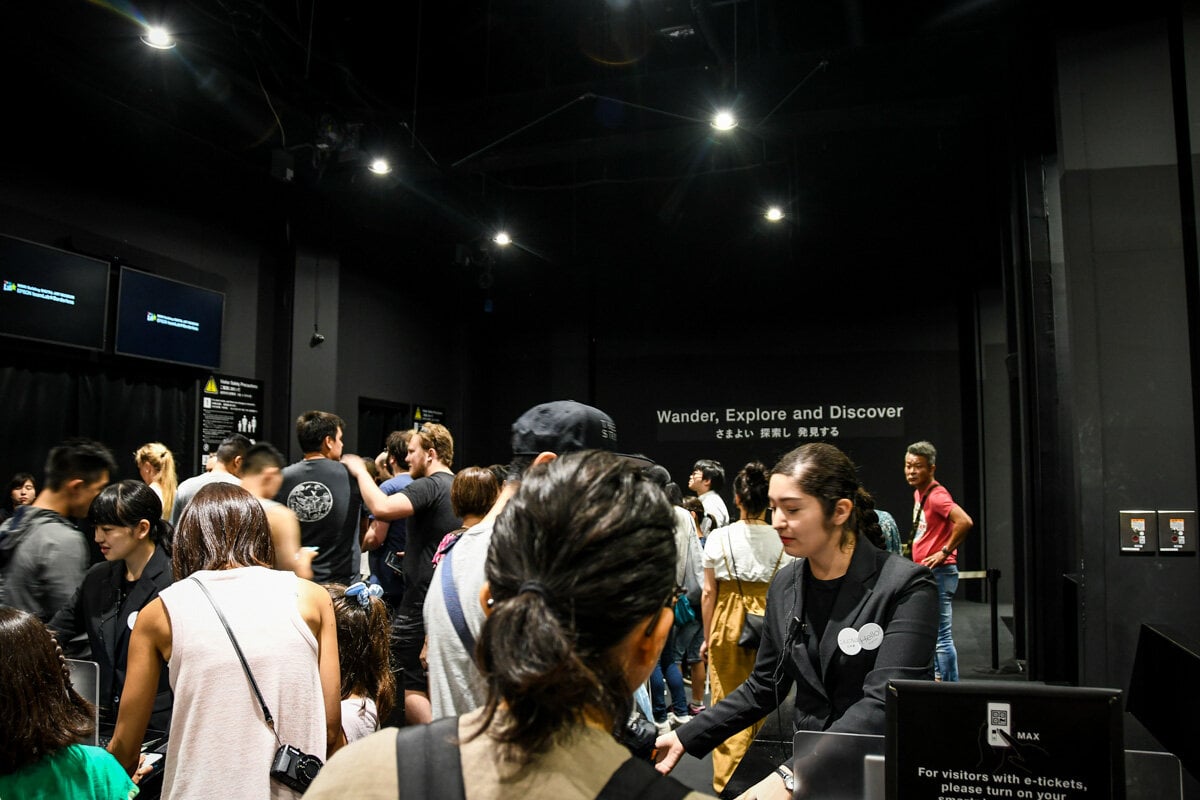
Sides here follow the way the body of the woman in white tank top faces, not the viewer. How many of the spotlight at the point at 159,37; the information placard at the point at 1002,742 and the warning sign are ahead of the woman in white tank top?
2

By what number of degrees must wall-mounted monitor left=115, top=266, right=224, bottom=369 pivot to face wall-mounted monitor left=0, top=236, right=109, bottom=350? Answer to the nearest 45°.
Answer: approximately 90° to its right

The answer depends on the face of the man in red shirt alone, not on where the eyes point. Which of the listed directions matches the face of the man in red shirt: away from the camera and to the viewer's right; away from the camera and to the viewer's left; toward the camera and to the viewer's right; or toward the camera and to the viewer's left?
toward the camera and to the viewer's left

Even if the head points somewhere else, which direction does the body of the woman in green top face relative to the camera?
away from the camera

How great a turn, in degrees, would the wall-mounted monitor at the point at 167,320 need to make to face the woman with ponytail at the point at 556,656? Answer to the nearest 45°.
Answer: approximately 45° to its right

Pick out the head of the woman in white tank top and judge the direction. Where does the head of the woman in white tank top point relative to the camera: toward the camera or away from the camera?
away from the camera

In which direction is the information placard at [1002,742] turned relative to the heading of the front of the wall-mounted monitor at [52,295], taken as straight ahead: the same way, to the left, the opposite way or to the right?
to the right

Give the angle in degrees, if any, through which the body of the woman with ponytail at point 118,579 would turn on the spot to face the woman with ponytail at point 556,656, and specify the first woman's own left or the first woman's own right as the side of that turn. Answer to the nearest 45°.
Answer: approximately 45° to the first woman's own left

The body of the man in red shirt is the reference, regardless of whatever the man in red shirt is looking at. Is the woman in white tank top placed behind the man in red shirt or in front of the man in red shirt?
in front
